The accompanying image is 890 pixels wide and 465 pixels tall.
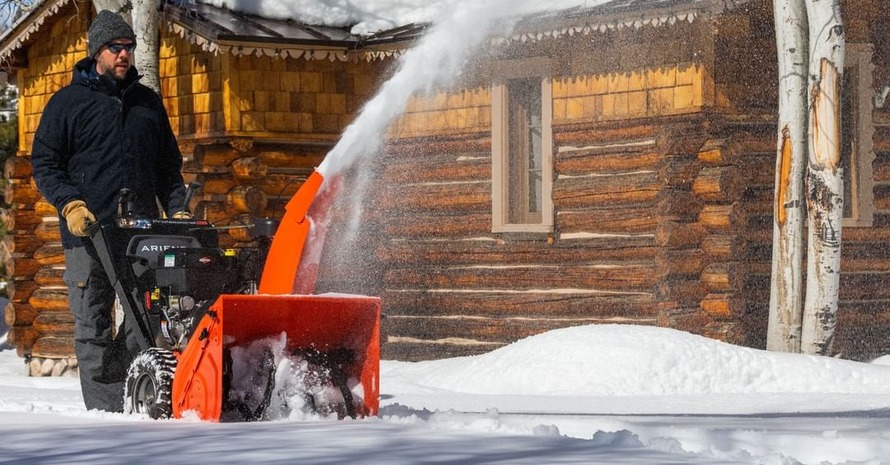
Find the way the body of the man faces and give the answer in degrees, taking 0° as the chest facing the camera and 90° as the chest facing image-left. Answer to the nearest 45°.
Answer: approximately 315°

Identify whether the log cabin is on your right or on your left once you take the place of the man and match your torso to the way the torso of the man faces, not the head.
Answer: on your left

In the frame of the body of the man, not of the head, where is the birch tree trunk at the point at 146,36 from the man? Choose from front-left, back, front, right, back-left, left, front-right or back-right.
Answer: back-left

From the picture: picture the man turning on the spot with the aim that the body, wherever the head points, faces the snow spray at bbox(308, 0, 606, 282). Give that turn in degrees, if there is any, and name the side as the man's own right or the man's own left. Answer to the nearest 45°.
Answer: approximately 90° to the man's own left

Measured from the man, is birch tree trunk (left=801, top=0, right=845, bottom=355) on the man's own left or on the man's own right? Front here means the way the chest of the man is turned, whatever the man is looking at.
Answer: on the man's own left

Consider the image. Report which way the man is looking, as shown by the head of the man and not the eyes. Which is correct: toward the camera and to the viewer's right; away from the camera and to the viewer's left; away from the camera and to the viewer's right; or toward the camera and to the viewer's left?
toward the camera and to the viewer's right

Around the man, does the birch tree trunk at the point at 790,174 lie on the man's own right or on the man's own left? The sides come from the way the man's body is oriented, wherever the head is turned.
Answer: on the man's own left
